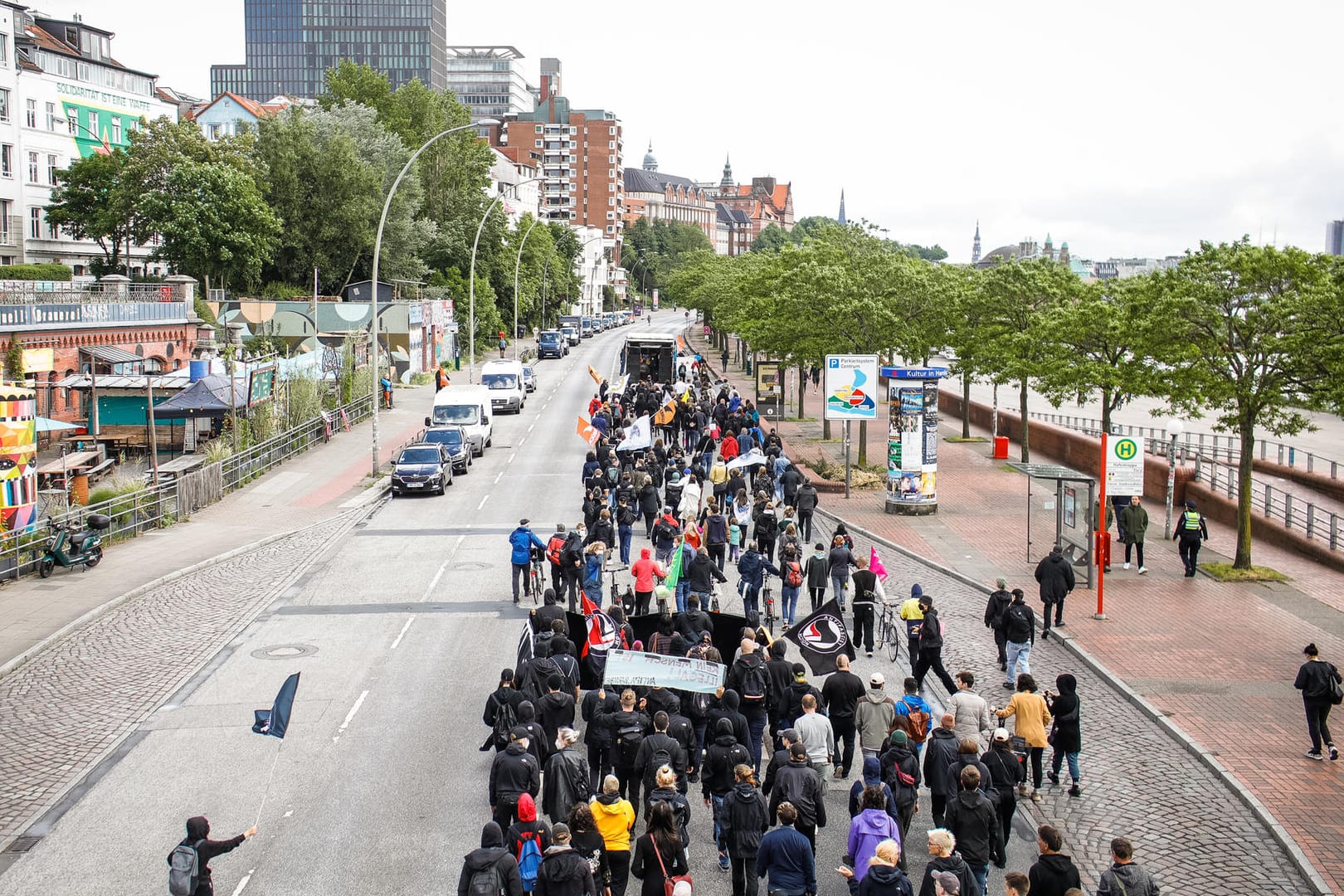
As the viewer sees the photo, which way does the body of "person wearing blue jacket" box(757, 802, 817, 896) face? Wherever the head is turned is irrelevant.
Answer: away from the camera

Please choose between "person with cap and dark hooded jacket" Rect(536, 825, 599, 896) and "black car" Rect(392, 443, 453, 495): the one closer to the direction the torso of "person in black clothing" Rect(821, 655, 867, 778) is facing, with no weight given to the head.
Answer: the black car

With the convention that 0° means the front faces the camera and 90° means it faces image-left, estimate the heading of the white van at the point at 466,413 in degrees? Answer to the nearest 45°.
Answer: approximately 0°

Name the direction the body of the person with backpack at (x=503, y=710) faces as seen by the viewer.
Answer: away from the camera

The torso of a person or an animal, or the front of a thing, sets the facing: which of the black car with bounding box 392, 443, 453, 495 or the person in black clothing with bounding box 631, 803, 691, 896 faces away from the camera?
the person in black clothing

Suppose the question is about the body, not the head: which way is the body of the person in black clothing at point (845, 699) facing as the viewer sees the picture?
away from the camera

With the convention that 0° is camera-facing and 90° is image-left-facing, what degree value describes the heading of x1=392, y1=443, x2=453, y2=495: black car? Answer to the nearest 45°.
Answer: approximately 0°

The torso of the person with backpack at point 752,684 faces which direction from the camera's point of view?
away from the camera

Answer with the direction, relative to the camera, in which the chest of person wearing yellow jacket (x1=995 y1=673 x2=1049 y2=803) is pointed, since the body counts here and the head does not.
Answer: away from the camera

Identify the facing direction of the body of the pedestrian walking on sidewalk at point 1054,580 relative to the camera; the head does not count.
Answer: away from the camera

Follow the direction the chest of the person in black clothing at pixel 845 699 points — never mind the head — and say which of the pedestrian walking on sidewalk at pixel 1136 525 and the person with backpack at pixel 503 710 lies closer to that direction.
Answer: the pedestrian walking on sidewalk
